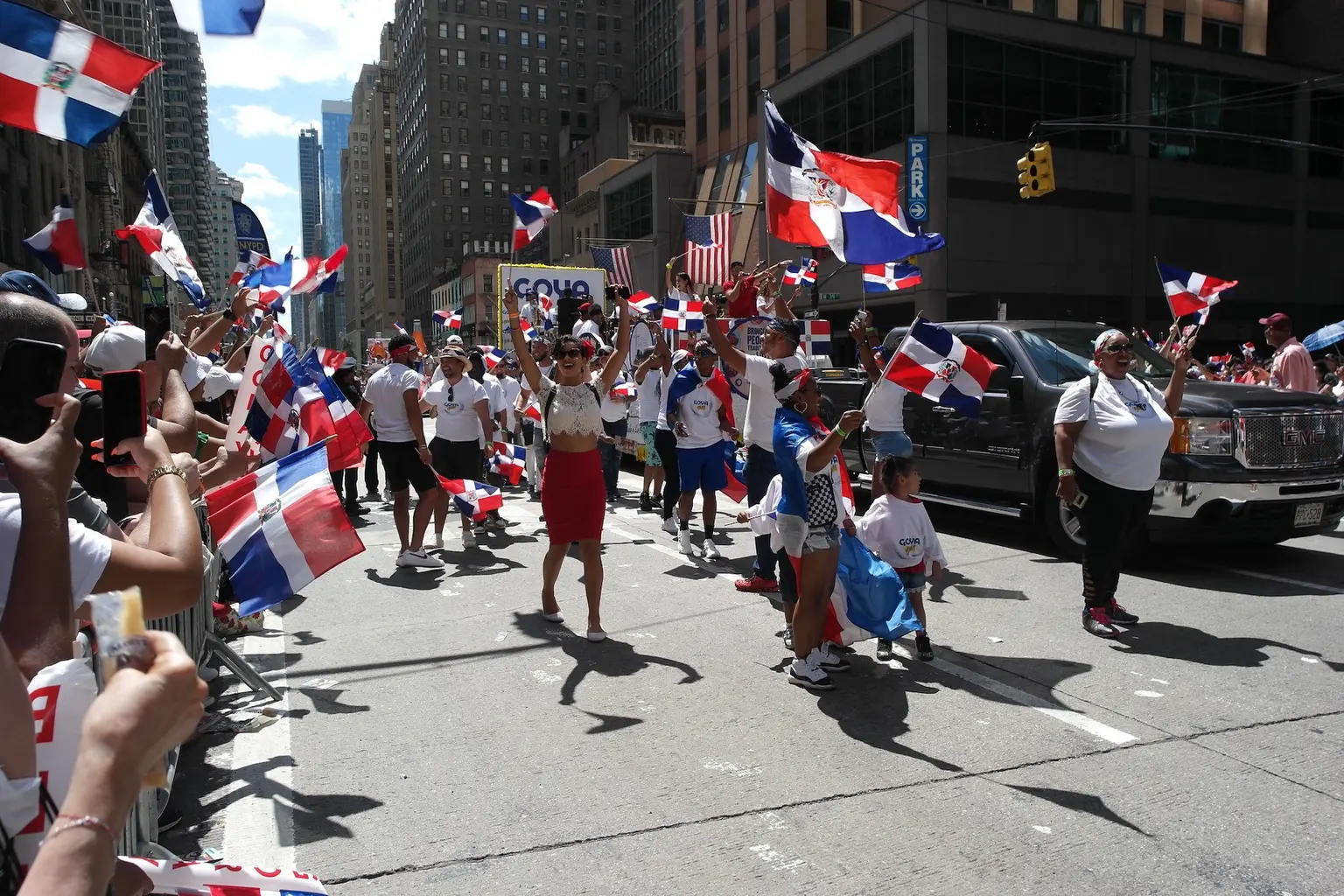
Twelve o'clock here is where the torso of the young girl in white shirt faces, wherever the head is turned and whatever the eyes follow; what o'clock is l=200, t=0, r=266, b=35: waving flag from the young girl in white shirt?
The waving flag is roughly at 3 o'clock from the young girl in white shirt.

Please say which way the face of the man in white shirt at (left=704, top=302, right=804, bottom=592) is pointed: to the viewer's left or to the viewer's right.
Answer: to the viewer's left

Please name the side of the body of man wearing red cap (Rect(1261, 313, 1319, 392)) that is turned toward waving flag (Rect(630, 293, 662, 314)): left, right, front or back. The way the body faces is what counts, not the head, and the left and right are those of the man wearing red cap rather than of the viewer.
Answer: front

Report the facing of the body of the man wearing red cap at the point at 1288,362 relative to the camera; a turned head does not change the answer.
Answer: to the viewer's left

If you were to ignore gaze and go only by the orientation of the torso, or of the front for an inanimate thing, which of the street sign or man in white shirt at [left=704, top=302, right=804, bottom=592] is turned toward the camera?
the street sign

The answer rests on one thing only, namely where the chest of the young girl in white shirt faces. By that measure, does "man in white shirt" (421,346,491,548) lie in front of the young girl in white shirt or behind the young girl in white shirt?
behind

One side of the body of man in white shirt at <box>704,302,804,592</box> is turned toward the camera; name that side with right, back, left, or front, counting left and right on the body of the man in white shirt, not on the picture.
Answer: left

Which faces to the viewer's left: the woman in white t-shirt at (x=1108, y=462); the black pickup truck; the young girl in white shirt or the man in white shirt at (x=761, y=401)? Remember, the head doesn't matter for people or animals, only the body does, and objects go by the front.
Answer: the man in white shirt

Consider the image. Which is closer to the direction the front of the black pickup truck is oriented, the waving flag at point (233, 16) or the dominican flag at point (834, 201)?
the waving flag

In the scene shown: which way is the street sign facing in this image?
toward the camera

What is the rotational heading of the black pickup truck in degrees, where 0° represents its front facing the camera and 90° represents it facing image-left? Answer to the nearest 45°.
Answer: approximately 315°

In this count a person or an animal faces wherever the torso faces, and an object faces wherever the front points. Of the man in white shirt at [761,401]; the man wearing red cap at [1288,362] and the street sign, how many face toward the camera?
1
